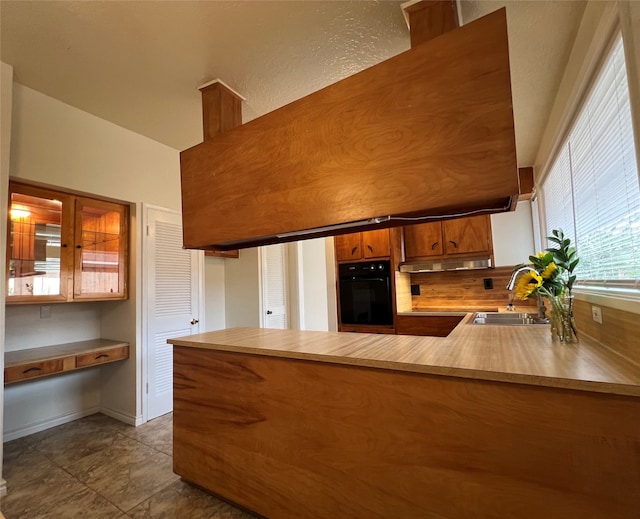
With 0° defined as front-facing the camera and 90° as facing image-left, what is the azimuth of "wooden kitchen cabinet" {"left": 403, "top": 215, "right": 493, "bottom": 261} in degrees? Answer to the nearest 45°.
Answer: approximately 0°

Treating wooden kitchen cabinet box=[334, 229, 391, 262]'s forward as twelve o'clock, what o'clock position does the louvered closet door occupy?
The louvered closet door is roughly at 2 o'clock from the wooden kitchen cabinet.

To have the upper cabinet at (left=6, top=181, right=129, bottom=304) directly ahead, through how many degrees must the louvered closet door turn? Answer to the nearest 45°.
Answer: approximately 90° to its right

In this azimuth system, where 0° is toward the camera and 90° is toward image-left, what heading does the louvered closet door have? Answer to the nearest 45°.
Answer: approximately 315°

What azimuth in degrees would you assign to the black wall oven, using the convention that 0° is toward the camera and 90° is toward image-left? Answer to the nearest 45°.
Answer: approximately 0°

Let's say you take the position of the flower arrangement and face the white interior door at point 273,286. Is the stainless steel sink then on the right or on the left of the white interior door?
right
